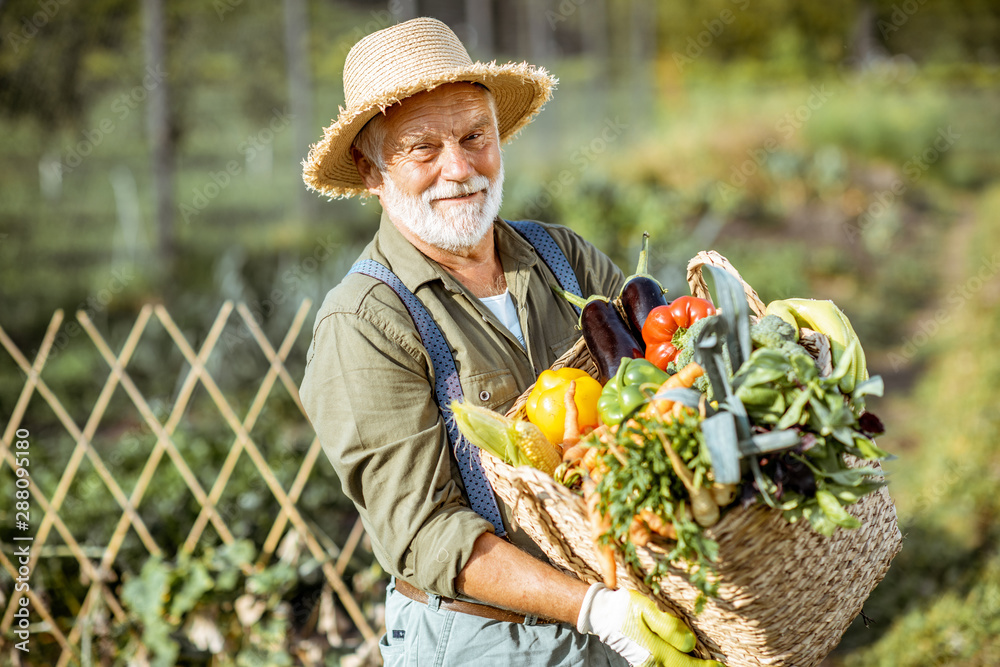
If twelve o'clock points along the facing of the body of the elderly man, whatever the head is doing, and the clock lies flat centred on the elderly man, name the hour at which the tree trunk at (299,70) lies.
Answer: The tree trunk is roughly at 7 o'clock from the elderly man.

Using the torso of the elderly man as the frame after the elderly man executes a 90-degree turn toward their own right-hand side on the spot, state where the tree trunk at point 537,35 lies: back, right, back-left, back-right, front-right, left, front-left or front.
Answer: back-right

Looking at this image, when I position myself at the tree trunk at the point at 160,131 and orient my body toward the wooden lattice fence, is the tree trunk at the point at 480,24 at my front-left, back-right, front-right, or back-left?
back-left

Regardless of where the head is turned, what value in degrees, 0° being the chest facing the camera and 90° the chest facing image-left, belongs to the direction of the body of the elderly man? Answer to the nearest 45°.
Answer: approximately 315°

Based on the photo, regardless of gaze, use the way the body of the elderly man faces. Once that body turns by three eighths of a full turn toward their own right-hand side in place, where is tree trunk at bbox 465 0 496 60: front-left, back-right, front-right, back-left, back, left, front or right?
right
